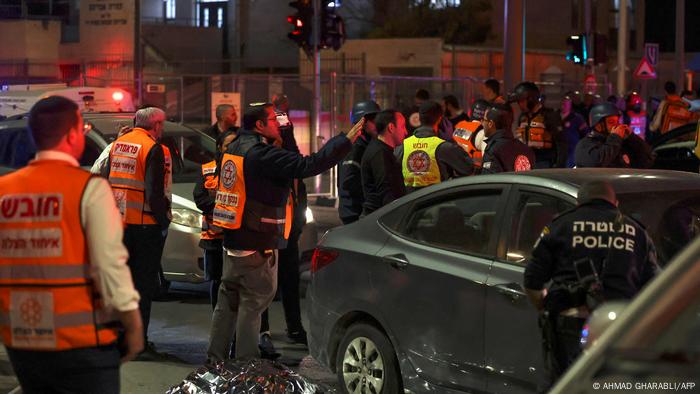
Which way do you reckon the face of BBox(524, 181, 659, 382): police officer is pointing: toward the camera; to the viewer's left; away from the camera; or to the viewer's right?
away from the camera

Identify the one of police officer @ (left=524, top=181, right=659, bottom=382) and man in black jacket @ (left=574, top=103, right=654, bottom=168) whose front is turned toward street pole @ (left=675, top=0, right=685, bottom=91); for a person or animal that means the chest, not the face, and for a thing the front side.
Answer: the police officer

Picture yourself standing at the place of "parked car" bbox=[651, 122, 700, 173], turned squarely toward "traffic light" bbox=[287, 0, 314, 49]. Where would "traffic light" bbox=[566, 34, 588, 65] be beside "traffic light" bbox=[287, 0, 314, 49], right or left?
right

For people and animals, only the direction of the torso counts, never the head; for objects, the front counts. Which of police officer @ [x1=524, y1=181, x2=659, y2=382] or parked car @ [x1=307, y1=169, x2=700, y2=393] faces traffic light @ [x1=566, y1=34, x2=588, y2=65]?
the police officer

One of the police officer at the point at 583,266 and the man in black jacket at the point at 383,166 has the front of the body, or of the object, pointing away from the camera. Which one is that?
the police officer

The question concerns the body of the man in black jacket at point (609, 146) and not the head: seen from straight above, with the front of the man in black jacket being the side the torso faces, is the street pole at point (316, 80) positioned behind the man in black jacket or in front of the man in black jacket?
behind

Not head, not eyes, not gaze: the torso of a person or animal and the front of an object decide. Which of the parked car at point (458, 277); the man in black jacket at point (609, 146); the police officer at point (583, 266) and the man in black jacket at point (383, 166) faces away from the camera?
the police officer

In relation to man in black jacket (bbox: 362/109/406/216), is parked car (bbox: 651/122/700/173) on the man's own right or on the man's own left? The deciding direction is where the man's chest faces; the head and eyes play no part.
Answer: on the man's own left

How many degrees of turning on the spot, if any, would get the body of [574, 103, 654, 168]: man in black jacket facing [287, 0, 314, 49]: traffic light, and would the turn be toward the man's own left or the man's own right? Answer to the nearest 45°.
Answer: approximately 180°

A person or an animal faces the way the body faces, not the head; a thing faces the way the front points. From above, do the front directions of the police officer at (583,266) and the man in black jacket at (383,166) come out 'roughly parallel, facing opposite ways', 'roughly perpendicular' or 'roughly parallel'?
roughly perpendicular

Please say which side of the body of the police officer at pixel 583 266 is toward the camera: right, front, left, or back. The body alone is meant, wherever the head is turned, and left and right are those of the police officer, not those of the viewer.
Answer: back

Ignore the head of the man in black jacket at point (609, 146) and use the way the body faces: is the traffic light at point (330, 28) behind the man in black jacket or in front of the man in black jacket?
behind

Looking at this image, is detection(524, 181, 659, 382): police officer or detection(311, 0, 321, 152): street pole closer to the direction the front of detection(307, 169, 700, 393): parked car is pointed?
the police officer

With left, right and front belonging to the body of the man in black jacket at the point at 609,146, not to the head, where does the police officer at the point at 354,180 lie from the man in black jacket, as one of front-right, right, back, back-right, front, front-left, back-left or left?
right

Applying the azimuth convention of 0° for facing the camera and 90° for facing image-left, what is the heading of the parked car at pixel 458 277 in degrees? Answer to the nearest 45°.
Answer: approximately 315°

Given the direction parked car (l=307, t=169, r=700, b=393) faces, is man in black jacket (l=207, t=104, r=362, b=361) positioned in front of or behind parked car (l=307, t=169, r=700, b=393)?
behind
